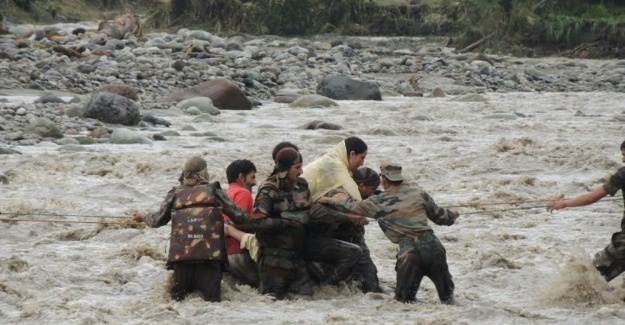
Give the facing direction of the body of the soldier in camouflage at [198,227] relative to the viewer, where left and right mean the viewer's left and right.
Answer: facing away from the viewer

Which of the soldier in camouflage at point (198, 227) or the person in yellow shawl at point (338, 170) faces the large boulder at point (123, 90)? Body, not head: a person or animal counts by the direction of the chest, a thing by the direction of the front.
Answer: the soldier in camouflage

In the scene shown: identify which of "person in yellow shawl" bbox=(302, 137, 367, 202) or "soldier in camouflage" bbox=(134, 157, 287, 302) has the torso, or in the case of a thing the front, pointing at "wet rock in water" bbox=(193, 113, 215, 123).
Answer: the soldier in camouflage

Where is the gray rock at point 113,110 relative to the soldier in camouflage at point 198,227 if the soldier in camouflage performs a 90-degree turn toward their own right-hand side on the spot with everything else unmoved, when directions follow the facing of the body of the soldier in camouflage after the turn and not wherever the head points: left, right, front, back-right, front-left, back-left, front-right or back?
left

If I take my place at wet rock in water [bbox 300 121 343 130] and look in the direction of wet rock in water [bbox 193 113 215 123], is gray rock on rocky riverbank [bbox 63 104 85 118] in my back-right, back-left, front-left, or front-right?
front-left

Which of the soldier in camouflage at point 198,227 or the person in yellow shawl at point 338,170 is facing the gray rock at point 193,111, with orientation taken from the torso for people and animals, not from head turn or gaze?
the soldier in camouflage

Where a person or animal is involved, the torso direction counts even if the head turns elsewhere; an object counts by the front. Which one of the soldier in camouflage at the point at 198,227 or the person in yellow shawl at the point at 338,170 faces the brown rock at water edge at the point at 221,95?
the soldier in camouflage

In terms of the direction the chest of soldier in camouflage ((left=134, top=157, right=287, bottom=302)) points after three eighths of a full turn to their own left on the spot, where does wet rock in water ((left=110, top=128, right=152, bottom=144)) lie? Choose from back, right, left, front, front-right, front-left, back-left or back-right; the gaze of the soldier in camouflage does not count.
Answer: back-right

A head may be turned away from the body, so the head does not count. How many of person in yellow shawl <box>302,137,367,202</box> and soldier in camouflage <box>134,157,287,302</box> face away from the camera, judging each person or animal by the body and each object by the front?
1

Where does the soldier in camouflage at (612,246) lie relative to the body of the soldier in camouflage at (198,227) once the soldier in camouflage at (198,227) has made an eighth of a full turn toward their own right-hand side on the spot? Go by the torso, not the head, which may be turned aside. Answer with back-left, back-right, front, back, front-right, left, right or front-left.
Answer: front-right
